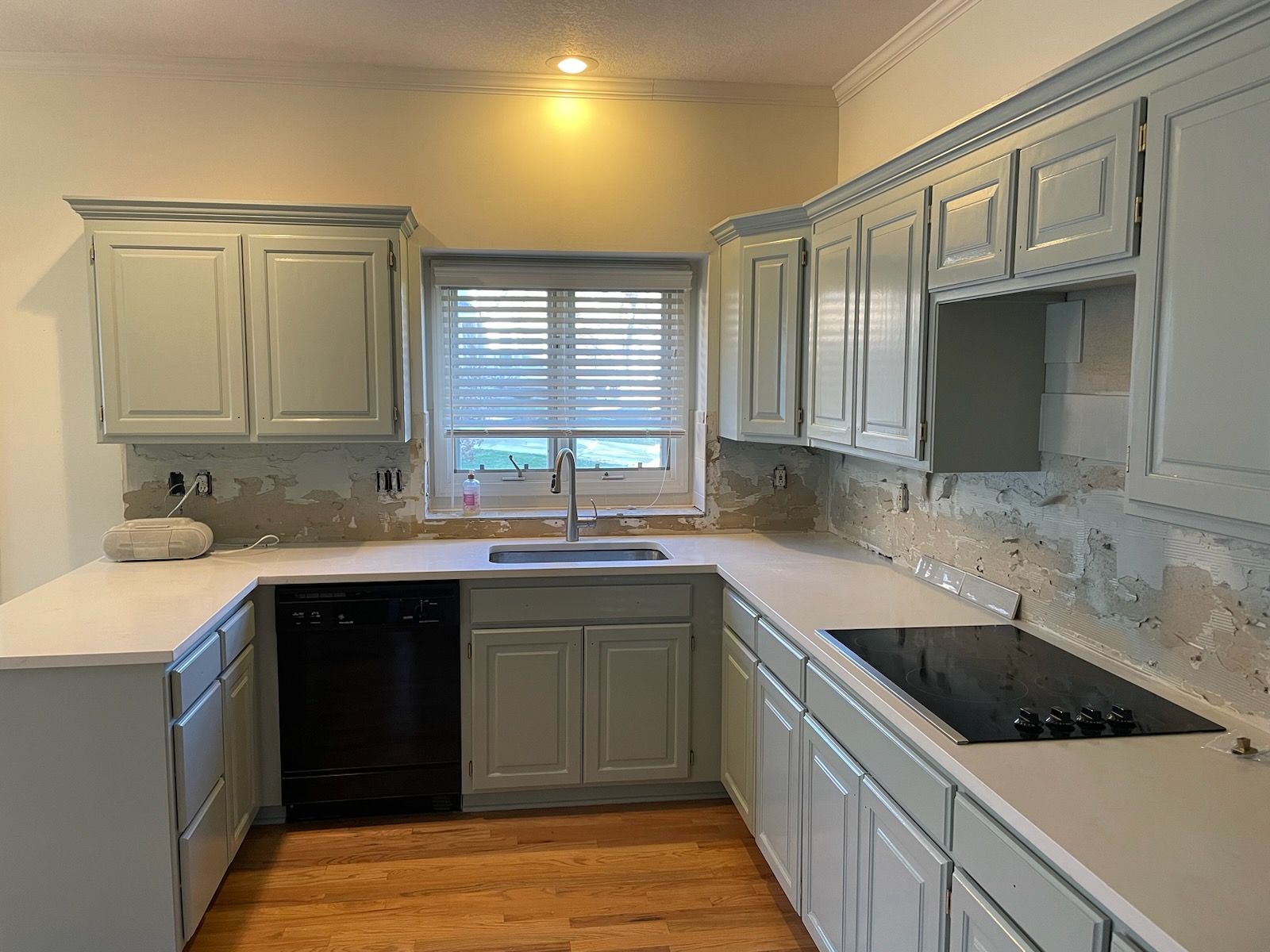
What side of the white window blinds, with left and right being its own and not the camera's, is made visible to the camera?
front

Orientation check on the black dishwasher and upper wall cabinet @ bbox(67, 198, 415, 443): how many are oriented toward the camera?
2

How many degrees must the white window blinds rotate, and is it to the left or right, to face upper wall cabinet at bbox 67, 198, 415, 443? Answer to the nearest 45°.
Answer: approximately 45° to its right

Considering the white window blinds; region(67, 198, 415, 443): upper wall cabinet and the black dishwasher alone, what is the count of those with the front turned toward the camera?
3

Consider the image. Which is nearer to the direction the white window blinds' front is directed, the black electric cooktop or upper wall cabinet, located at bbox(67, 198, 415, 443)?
the black electric cooktop

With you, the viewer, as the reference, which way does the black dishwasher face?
facing the viewer

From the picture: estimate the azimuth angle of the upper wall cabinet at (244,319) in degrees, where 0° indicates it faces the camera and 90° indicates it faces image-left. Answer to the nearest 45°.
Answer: approximately 0°

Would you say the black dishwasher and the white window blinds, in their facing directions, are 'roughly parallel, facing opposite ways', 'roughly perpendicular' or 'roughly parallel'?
roughly parallel

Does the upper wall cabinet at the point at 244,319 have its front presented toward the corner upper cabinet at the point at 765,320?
no

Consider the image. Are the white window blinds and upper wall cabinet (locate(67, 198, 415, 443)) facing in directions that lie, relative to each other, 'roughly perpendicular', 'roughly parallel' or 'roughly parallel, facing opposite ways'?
roughly parallel

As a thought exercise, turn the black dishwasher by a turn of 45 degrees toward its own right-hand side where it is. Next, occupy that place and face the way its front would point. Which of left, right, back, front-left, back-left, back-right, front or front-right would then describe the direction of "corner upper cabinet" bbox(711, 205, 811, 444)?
back-left

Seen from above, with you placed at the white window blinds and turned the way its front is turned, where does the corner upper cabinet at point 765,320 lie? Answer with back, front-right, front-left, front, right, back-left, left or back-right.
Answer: front-left

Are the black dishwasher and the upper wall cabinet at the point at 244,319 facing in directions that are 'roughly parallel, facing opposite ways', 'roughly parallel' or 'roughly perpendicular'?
roughly parallel

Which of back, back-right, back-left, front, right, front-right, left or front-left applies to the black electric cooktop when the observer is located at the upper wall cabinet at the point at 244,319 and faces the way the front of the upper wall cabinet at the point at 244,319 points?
front-left
